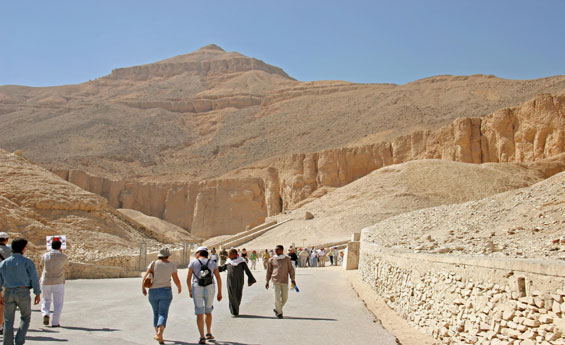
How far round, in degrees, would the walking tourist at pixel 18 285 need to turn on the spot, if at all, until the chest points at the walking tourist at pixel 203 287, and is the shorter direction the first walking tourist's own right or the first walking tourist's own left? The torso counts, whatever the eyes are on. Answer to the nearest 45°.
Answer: approximately 90° to the first walking tourist's own right

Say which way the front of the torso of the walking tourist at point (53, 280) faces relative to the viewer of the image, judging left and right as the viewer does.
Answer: facing away from the viewer

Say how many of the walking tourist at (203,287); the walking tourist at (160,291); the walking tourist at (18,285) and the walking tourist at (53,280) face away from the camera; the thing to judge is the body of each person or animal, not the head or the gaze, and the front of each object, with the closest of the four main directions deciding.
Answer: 4

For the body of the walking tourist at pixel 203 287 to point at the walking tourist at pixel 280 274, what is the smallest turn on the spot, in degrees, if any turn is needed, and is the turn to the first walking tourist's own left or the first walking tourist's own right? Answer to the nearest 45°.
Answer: approximately 45° to the first walking tourist's own right

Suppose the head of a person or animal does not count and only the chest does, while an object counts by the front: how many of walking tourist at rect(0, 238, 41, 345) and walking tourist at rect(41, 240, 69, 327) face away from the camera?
2

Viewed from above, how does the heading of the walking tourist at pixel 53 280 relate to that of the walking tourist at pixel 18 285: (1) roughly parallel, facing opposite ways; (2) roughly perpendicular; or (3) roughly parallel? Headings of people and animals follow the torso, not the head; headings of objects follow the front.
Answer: roughly parallel

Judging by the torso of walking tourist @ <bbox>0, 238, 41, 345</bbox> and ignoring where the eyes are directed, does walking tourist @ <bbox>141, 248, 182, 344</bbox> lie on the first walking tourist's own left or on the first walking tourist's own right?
on the first walking tourist's own right

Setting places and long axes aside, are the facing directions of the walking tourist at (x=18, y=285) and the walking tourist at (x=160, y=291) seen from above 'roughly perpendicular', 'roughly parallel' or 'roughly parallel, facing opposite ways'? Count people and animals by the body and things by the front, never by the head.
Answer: roughly parallel

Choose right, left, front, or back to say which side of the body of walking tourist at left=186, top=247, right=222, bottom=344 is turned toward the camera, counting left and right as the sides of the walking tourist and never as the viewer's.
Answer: back

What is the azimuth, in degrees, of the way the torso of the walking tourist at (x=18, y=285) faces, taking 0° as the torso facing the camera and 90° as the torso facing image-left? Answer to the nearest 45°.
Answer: approximately 180°

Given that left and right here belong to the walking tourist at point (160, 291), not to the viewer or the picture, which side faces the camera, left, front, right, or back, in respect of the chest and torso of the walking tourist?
back

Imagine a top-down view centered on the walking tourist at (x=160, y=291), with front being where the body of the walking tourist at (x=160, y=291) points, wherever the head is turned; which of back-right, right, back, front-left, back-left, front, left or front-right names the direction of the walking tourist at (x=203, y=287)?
front-right
